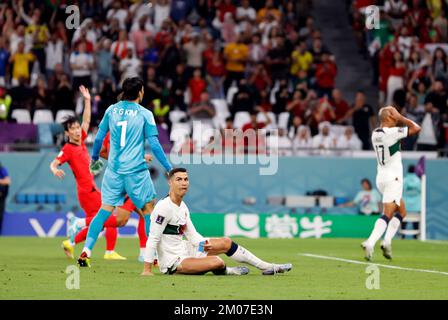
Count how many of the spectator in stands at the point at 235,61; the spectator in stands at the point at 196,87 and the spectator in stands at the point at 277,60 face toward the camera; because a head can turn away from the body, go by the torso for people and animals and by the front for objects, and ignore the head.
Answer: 3

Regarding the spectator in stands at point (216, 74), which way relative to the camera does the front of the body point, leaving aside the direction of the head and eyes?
toward the camera

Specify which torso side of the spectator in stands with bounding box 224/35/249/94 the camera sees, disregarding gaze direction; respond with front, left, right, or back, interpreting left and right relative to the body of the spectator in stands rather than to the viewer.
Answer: front

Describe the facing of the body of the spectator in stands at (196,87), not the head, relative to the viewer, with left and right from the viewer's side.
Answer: facing the viewer

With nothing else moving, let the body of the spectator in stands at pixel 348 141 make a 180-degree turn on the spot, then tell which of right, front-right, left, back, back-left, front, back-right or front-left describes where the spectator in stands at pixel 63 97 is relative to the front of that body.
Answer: left

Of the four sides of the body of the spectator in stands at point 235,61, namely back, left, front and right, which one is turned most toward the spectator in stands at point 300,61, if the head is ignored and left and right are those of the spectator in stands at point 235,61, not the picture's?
left

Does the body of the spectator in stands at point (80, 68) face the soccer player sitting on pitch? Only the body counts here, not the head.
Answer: yes

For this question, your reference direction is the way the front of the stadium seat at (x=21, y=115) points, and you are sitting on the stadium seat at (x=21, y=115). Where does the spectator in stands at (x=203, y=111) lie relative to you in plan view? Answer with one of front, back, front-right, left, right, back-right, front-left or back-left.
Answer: left

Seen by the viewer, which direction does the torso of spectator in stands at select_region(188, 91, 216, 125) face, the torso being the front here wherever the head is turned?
toward the camera
